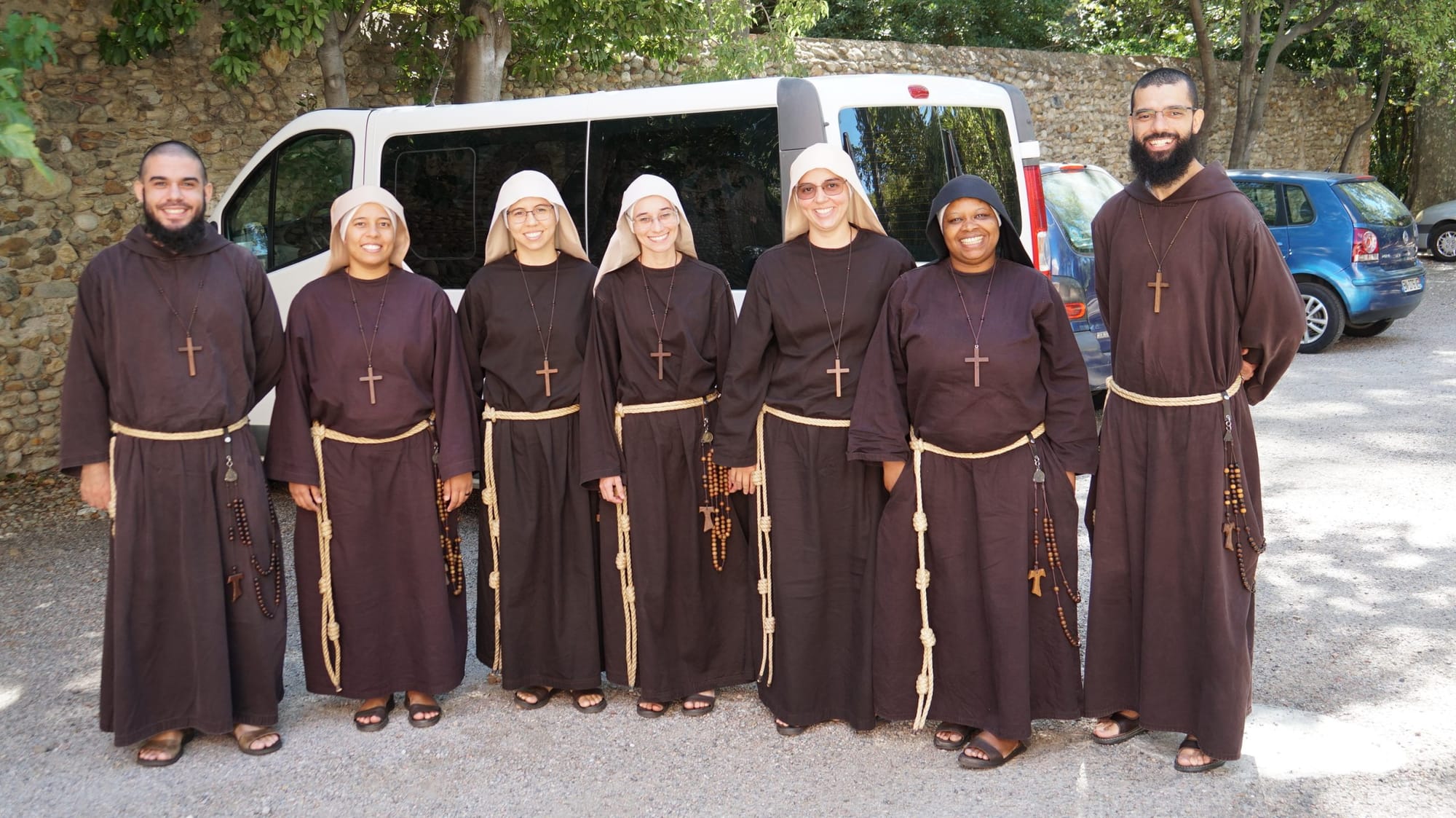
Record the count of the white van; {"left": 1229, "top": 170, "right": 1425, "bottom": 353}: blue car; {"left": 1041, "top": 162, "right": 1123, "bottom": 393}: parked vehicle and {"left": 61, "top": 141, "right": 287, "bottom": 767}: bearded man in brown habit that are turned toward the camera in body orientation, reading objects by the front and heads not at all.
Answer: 1

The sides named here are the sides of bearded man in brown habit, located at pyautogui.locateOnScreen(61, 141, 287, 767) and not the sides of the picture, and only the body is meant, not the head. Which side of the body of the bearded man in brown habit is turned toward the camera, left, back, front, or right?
front

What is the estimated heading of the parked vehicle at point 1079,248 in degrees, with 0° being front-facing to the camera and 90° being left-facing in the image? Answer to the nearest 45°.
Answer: approximately 135°

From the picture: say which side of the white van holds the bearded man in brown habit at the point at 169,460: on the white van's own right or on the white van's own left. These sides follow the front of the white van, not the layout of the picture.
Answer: on the white van's own left

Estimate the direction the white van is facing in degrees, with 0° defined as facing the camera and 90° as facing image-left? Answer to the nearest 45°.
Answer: approximately 135°

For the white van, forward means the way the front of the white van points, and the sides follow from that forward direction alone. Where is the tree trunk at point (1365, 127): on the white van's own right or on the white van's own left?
on the white van's own right

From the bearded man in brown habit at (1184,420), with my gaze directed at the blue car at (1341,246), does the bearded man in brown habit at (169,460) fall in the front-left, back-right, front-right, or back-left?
back-left

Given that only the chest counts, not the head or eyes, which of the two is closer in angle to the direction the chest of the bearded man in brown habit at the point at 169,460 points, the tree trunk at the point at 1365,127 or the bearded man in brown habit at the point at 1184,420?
the bearded man in brown habit

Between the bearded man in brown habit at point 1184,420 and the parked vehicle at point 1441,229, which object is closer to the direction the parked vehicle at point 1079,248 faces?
the parked vehicle

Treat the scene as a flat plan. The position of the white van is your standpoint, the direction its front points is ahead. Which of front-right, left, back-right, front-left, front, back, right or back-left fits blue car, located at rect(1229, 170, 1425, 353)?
right

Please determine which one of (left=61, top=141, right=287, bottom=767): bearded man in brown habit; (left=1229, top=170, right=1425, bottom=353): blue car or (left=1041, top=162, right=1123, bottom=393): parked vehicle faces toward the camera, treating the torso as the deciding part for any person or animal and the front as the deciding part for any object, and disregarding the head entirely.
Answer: the bearded man in brown habit

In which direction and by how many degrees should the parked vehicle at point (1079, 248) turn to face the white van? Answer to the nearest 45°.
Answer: approximately 90° to its left

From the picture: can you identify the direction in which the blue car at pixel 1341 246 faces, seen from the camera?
facing away from the viewer and to the left of the viewer
